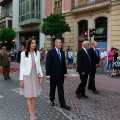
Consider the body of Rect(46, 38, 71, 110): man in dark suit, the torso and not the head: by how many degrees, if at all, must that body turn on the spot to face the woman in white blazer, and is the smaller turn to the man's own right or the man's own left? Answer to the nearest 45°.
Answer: approximately 90° to the man's own right

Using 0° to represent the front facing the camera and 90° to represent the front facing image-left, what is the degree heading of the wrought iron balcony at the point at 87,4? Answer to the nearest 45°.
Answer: approximately 45°

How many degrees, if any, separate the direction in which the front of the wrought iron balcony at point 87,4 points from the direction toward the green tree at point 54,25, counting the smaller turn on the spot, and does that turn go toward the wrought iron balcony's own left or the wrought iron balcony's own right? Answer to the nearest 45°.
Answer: approximately 45° to the wrought iron balcony's own right

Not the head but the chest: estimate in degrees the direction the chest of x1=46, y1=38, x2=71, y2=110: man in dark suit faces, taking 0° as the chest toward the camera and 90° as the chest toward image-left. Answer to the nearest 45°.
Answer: approximately 315°

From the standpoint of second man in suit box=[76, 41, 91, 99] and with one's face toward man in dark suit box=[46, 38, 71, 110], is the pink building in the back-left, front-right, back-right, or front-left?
back-right

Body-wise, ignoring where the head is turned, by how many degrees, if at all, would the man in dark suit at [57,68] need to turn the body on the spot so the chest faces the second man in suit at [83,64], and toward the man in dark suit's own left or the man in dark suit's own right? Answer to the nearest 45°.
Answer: approximately 90° to the man in dark suit's own left

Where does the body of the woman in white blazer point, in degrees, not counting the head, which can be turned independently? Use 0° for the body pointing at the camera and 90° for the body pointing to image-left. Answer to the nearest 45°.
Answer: approximately 315°
